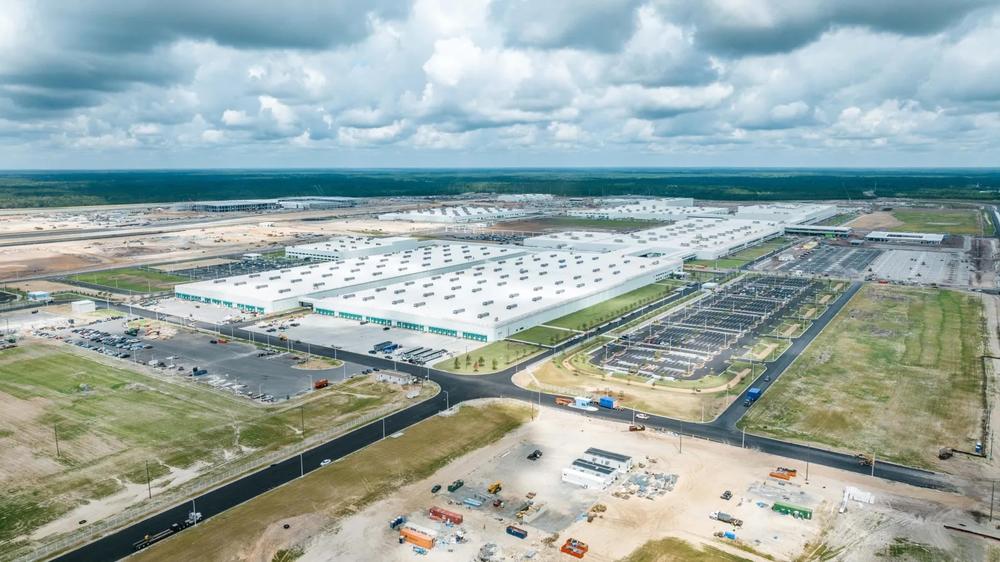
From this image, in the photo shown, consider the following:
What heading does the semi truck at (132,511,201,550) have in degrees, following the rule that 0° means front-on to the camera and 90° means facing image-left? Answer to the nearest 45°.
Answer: approximately 225°

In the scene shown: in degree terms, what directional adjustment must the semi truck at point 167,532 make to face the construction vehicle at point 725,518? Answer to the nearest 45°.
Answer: approximately 90° to its right

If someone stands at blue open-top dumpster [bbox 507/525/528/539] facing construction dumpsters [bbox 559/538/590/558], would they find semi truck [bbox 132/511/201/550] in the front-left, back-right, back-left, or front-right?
back-right

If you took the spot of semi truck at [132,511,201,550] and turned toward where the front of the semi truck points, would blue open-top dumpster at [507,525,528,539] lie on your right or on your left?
on your right

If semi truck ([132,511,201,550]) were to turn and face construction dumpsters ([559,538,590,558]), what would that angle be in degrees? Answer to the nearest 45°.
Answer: approximately 90° to its right

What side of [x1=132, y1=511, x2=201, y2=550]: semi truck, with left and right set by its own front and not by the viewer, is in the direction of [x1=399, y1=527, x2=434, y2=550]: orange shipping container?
right
